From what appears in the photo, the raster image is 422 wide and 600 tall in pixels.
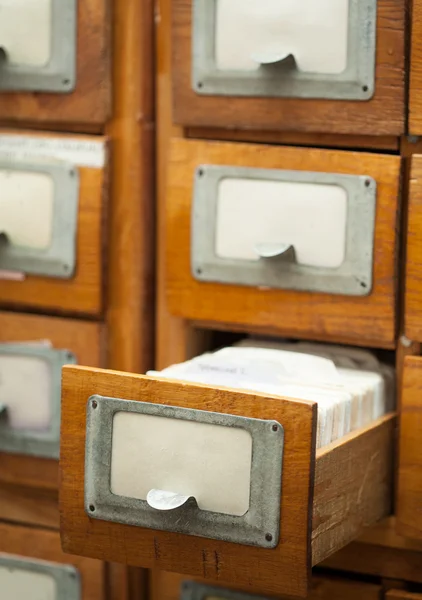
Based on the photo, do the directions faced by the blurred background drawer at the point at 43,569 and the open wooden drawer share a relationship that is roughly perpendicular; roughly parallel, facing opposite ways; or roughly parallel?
roughly parallel

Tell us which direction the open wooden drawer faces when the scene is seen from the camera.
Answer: facing the viewer and to the left of the viewer

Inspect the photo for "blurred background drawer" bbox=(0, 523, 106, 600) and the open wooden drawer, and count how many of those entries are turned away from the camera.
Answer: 0

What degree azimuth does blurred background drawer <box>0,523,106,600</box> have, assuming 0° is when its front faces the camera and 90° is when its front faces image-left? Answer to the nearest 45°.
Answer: approximately 45°
